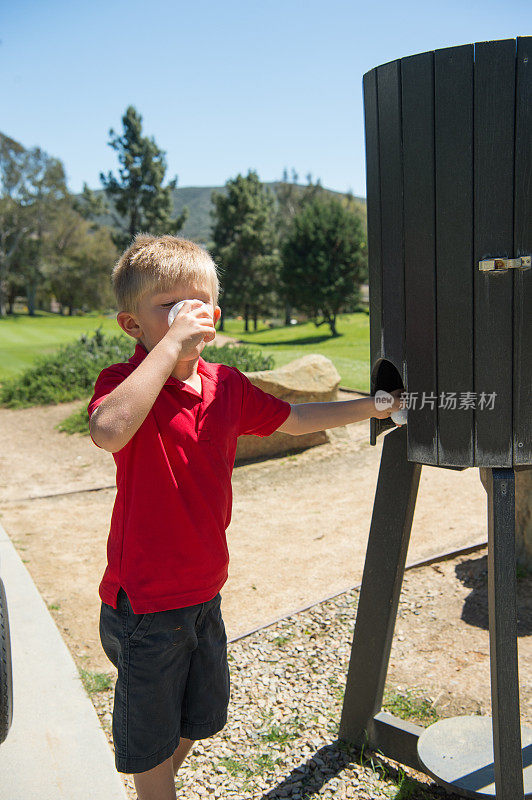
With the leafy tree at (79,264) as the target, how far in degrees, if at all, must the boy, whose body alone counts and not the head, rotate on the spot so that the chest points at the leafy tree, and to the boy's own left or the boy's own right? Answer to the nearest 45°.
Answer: approximately 135° to the boy's own left

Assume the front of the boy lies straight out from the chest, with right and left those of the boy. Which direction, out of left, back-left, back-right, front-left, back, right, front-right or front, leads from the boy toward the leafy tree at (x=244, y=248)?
back-left

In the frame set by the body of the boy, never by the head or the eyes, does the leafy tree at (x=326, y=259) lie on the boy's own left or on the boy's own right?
on the boy's own left

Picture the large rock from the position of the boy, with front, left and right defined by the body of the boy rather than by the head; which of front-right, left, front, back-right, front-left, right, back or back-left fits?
back-left

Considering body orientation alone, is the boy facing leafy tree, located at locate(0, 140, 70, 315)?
no

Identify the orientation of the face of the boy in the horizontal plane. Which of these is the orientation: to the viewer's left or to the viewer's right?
to the viewer's right

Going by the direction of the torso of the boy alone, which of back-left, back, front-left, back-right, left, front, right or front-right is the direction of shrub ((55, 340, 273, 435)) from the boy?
back-left

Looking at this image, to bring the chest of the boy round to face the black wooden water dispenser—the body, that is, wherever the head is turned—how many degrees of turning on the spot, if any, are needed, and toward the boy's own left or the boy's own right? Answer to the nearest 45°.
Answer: approximately 45° to the boy's own left
